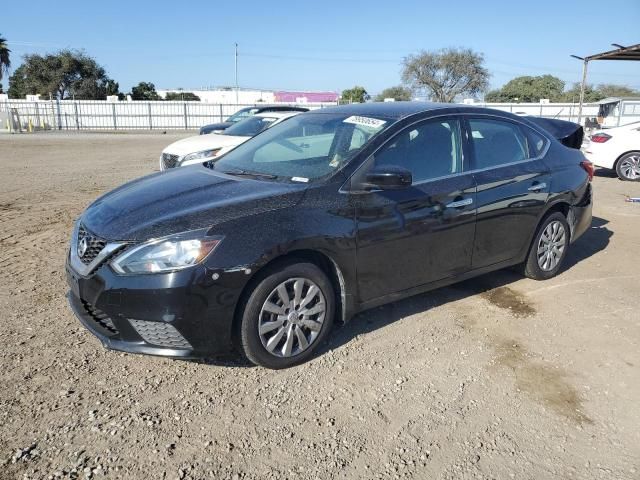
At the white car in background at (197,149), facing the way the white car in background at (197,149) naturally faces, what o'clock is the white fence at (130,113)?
The white fence is roughly at 4 o'clock from the white car in background.

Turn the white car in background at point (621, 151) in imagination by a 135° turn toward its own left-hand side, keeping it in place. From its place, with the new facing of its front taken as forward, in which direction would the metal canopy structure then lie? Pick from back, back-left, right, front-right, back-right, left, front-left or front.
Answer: front-right

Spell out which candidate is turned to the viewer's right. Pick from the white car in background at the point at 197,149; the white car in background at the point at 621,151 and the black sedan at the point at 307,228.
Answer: the white car in background at the point at 621,151

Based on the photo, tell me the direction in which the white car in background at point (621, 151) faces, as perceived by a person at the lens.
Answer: facing to the right of the viewer

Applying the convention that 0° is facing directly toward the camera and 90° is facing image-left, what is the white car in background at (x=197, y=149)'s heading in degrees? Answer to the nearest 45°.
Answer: approximately 45°

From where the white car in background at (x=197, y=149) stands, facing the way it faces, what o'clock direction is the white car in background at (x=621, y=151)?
the white car in background at (x=621, y=151) is roughly at 7 o'clock from the white car in background at (x=197, y=149).

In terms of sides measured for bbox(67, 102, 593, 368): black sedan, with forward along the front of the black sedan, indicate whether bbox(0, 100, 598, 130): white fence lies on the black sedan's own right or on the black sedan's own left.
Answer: on the black sedan's own right

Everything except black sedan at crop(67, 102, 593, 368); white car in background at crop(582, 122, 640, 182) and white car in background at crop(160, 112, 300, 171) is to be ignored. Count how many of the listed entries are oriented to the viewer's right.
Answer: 1

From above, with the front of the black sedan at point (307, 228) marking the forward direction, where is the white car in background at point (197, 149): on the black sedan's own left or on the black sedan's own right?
on the black sedan's own right

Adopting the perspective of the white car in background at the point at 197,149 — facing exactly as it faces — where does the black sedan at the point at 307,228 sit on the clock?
The black sedan is roughly at 10 o'clock from the white car in background.

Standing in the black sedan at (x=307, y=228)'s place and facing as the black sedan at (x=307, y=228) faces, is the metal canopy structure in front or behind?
behind

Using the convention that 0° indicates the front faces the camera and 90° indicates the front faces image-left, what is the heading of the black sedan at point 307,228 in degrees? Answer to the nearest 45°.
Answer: approximately 45°

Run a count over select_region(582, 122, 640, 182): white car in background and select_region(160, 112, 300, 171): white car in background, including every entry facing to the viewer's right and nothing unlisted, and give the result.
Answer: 1

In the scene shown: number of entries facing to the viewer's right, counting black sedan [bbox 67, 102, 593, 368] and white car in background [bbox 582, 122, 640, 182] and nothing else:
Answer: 1
